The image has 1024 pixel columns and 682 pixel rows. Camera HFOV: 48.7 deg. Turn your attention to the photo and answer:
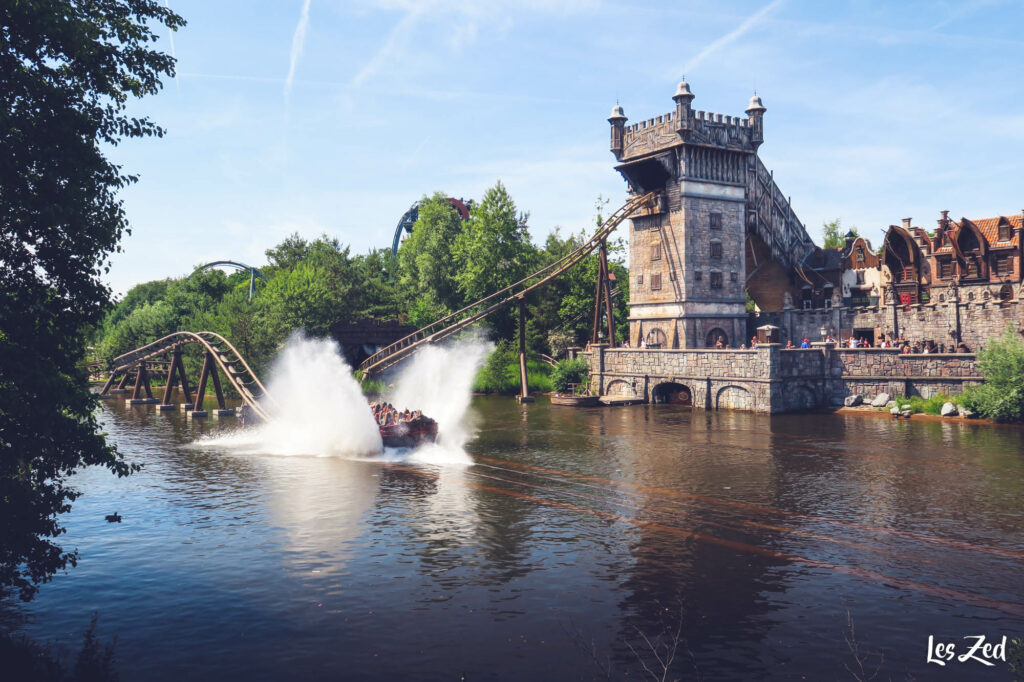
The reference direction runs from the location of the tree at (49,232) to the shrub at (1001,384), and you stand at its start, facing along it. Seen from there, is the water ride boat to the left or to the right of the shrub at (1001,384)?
left

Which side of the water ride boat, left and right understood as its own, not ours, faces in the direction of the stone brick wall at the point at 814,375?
left

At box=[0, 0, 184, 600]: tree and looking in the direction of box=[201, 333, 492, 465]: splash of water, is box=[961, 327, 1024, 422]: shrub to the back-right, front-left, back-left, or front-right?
front-right

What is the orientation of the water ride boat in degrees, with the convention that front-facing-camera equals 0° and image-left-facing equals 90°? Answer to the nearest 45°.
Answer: approximately 315°

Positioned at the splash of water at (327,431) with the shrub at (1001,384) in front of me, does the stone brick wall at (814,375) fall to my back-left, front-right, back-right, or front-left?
front-left

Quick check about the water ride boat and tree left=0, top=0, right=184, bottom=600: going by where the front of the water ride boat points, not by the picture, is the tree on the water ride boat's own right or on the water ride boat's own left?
on the water ride boat's own right

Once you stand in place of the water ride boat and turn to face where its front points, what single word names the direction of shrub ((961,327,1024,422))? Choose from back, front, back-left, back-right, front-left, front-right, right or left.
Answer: front-left
